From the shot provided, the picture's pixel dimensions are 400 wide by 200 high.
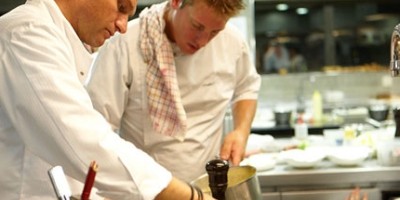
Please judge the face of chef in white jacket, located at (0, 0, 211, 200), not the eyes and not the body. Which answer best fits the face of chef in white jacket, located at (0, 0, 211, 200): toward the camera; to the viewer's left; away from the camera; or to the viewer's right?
to the viewer's right

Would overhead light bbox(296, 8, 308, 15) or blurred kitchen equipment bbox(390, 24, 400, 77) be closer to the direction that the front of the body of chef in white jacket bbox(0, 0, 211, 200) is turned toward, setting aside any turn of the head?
the blurred kitchen equipment

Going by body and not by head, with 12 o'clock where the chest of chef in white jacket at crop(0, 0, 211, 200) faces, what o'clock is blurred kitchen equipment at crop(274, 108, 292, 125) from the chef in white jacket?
The blurred kitchen equipment is roughly at 10 o'clock from the chef in white jacket.

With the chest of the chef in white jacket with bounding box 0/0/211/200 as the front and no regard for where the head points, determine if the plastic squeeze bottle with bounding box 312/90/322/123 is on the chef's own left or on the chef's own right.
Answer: on the chef's own left

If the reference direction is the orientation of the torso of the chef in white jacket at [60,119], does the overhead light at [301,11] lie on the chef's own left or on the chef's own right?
on the chef's own left

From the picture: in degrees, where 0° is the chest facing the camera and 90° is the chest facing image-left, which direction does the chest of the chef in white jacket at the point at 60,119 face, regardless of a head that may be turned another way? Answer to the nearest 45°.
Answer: approximately 270°
